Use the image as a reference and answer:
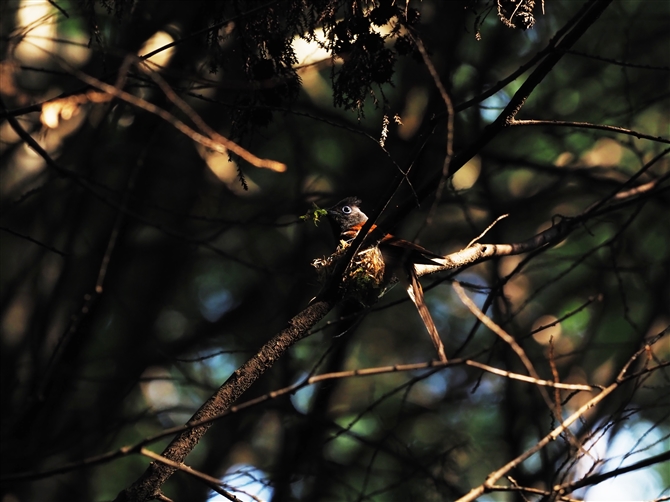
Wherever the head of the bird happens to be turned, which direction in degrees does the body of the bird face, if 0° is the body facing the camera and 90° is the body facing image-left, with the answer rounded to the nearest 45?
approximately 90°
